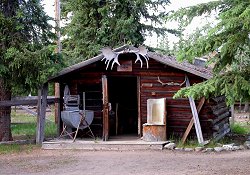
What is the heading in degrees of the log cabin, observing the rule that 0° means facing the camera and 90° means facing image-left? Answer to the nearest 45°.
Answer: approximately 0°

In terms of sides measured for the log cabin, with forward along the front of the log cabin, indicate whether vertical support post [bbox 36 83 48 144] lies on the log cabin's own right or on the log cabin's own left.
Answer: on the log cabin's own right

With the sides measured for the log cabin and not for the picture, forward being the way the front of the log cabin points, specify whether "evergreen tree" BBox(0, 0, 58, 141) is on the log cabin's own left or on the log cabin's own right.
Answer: on the log cabin's own right

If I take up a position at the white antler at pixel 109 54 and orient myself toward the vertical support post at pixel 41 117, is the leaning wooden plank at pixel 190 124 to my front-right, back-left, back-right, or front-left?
back-right

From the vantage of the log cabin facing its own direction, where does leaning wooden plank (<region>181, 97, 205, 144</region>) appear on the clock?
The leaning wooden plank is roughly at 10 o'clock from the log cabin.
